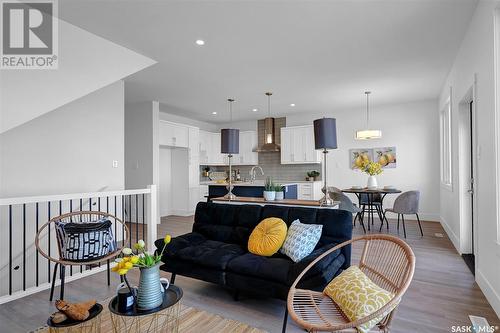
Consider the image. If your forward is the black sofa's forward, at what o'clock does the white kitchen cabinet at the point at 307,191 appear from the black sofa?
The white kitchen cabinet is roughly at 5 o'clock from the black sofa.

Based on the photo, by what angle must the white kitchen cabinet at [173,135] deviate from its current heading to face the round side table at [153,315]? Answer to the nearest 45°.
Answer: approximately 45° to its right

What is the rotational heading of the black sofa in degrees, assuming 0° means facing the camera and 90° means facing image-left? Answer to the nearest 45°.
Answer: approximately 45°

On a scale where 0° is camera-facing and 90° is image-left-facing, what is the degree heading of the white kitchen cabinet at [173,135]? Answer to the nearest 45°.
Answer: approximately 315°

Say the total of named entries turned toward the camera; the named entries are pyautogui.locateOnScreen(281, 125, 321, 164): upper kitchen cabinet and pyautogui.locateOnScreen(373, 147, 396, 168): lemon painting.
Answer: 2

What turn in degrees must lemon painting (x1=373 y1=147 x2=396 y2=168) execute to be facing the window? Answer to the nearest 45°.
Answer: approximately 45° to its left

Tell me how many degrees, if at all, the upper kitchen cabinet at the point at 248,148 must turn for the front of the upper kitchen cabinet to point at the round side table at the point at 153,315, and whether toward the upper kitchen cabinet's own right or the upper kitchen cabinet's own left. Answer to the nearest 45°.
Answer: approximately 45° to the upper kitchen cabinet's own left

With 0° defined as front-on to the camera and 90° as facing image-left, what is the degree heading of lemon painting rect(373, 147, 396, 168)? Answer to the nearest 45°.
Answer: approximately 0°
